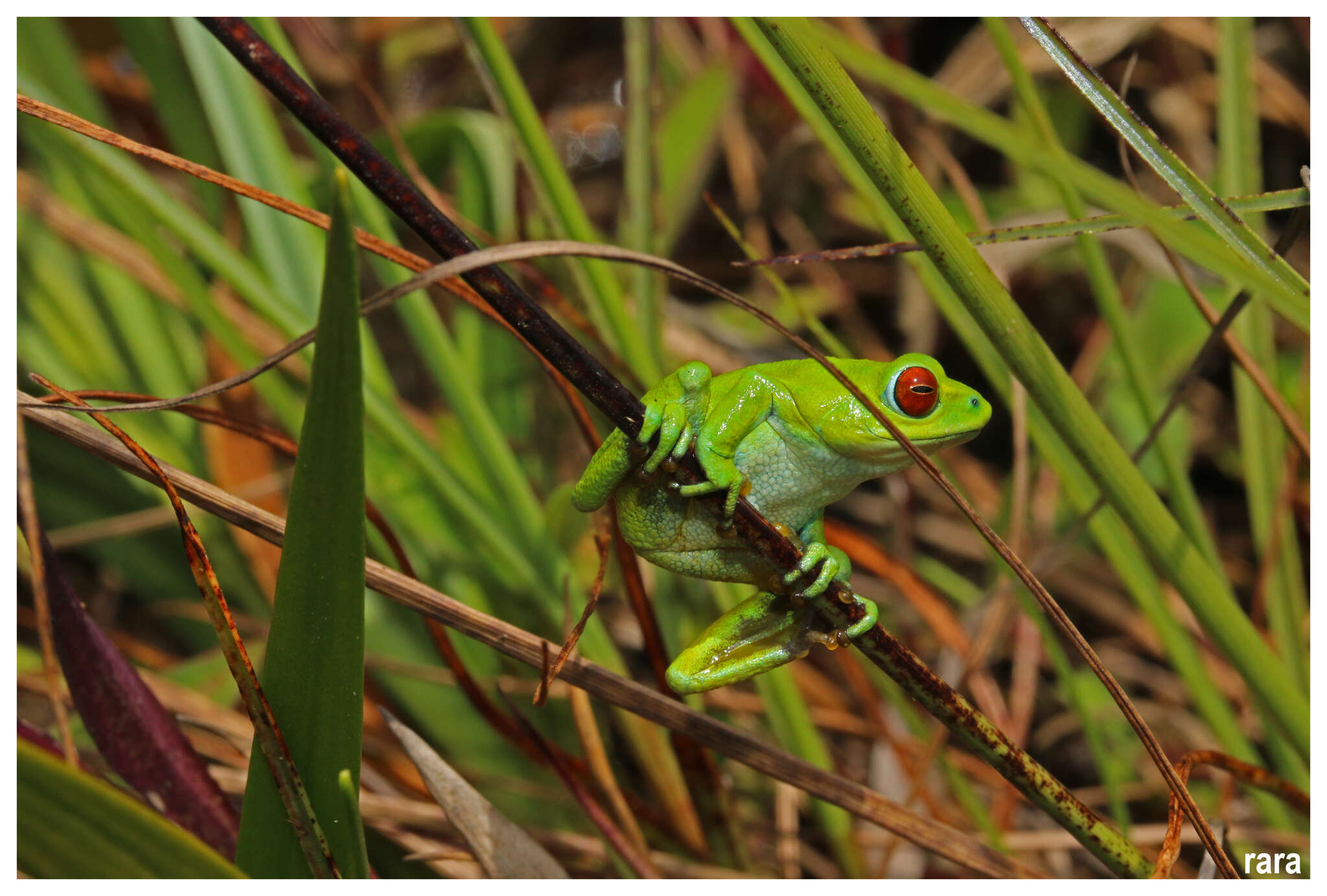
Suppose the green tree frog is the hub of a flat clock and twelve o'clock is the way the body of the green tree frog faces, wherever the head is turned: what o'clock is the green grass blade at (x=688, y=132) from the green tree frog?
The green grass blade is roughly at 9 o'clock from the green tree frog.

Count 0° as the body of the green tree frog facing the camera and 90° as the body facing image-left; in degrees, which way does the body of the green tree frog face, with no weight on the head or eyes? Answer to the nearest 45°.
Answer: approximately 270°

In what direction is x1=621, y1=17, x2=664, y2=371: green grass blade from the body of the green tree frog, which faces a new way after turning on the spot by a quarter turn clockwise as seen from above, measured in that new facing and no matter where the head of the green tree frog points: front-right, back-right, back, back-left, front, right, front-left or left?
back
